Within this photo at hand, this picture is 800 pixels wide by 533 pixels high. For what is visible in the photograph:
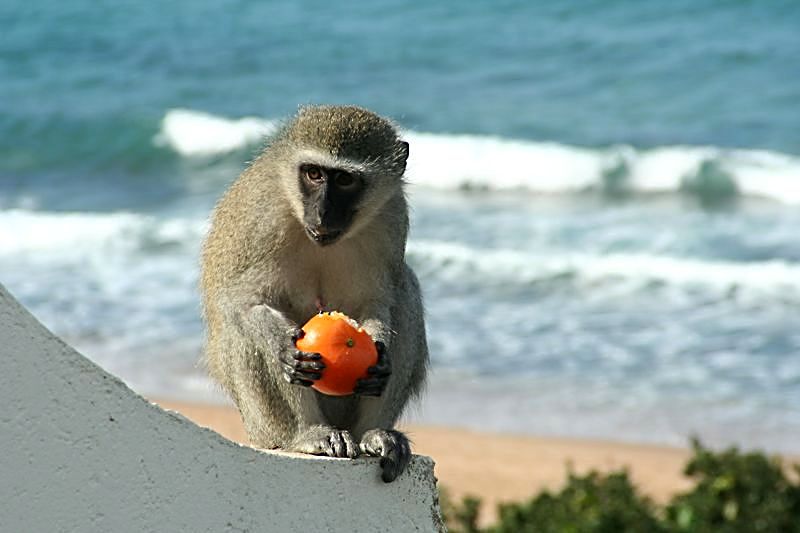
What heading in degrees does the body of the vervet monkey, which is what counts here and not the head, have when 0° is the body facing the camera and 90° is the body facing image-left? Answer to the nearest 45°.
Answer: approximately 0°
